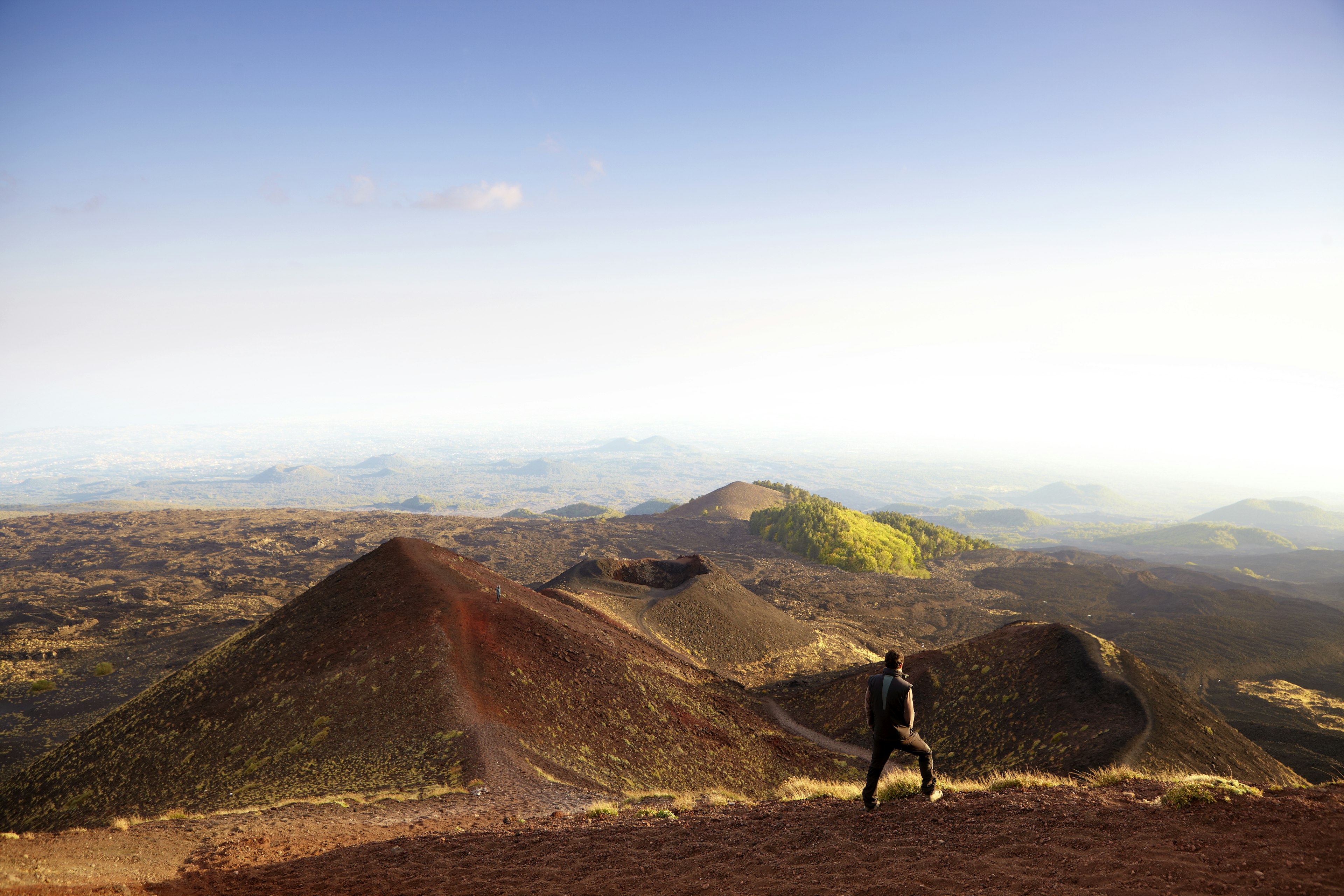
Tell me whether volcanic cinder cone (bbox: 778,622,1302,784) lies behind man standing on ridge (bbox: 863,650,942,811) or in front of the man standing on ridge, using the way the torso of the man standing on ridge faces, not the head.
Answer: in front

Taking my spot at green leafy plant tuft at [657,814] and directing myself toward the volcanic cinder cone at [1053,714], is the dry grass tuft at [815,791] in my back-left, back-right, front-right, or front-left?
front-right

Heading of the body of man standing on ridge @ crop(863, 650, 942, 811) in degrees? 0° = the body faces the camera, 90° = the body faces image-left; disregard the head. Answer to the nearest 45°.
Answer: approximately 225°

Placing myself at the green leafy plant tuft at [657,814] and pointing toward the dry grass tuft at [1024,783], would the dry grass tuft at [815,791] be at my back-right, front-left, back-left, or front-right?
front-left

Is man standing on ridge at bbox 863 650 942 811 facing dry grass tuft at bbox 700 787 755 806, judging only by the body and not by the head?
no

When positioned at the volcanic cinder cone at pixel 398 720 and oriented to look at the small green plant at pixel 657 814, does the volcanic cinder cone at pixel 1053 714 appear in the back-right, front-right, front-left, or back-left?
front-left

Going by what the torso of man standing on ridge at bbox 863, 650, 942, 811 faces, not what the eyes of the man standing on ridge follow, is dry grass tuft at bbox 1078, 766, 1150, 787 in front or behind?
in front

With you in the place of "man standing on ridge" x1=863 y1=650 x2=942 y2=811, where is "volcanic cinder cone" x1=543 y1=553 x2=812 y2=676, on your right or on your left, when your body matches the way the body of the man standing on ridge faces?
on your left

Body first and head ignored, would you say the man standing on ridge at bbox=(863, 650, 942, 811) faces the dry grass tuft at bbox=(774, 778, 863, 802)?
no
